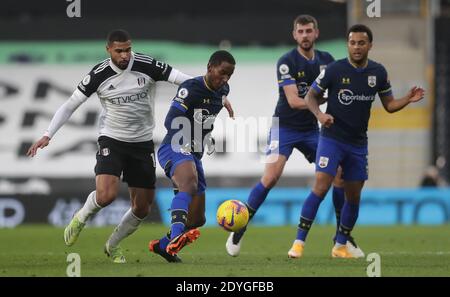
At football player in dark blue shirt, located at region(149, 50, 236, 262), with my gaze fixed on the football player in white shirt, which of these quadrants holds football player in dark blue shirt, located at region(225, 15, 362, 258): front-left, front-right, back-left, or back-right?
back-right

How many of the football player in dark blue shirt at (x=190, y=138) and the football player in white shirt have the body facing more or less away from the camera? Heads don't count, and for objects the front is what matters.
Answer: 0

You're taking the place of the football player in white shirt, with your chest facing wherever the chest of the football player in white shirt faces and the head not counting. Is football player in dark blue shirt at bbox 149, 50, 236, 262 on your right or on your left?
on your left

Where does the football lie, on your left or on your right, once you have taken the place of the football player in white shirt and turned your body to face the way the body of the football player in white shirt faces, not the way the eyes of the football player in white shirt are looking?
on your left

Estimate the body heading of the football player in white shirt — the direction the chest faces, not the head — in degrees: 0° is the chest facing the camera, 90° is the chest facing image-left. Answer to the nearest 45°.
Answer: approximately 0°

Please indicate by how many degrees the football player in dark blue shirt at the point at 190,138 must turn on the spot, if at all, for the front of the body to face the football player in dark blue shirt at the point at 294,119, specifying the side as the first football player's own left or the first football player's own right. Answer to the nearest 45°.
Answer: approximately 90° to the first football player's own left

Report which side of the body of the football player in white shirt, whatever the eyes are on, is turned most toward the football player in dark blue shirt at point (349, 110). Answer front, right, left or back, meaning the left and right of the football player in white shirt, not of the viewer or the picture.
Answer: left
